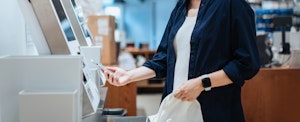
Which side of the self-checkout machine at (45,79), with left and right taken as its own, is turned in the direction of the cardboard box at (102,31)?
left

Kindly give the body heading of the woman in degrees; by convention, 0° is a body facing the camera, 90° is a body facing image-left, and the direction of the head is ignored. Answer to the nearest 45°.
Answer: approximately 45°

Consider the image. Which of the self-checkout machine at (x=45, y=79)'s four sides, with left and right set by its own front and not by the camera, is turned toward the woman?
front

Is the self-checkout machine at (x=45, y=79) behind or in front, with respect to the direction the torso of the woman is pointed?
in front

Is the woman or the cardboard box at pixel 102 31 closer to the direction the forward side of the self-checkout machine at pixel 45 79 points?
the woman

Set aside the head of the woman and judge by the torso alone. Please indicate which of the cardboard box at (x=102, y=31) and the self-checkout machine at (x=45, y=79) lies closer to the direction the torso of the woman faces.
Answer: the self-checkout machine

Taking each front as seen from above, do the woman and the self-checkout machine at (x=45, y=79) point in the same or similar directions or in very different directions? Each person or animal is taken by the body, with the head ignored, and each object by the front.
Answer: very different directions

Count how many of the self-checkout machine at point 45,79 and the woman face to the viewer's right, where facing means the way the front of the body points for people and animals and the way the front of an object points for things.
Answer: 1
